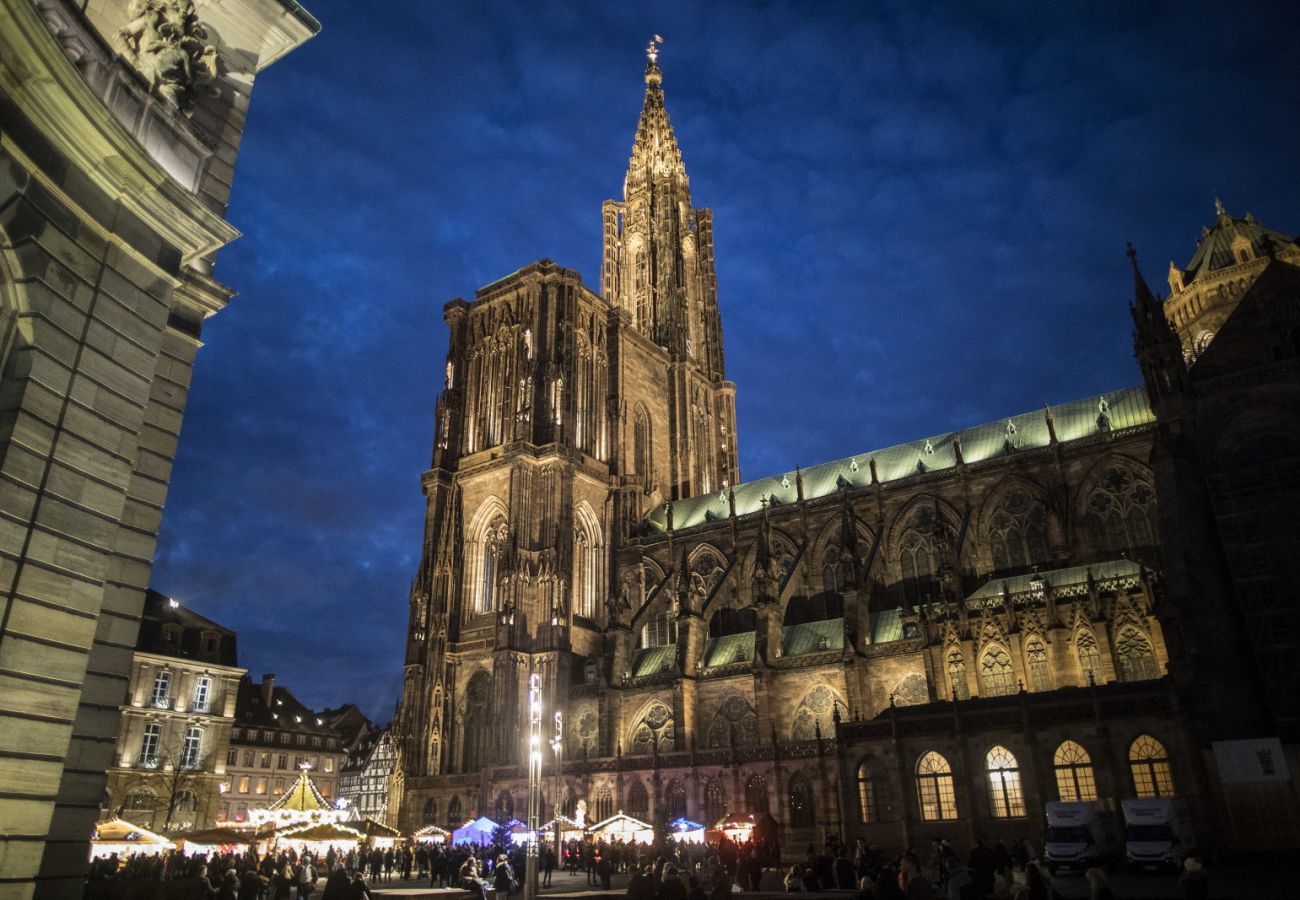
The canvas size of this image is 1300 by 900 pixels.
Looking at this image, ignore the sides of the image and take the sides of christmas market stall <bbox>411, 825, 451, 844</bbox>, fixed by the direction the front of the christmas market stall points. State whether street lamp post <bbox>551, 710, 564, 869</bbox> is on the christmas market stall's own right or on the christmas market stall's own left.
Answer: on the christmas market stall's own left

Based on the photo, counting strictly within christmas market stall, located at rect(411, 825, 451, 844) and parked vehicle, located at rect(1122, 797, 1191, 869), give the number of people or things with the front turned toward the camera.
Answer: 2

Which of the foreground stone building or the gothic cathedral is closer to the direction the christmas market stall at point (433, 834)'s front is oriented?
the foreground stone building

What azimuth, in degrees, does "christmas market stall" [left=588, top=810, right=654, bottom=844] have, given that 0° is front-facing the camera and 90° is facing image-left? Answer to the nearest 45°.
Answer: approximately 0°

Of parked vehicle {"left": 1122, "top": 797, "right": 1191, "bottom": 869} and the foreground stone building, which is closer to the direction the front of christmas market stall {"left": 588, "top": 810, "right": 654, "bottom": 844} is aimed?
the foreground stone building

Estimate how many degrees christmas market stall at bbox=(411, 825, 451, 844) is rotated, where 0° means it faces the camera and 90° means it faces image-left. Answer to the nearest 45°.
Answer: approximately 0°

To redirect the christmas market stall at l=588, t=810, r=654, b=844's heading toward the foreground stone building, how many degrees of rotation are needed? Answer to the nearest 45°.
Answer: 0° — it already faces it

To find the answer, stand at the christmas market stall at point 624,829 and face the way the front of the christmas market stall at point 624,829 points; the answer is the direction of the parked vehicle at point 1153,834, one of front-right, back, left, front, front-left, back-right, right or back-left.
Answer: front-left

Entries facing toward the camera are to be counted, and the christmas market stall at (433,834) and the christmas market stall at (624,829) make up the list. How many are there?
2

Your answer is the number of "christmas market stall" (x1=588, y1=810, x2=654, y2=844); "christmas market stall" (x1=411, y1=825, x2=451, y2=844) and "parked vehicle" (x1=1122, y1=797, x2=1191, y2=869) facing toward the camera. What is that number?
3

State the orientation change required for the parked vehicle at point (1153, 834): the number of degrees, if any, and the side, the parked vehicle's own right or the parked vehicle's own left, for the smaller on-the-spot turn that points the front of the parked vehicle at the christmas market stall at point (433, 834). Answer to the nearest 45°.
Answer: approximately 90° to the parked vehicle's own right
